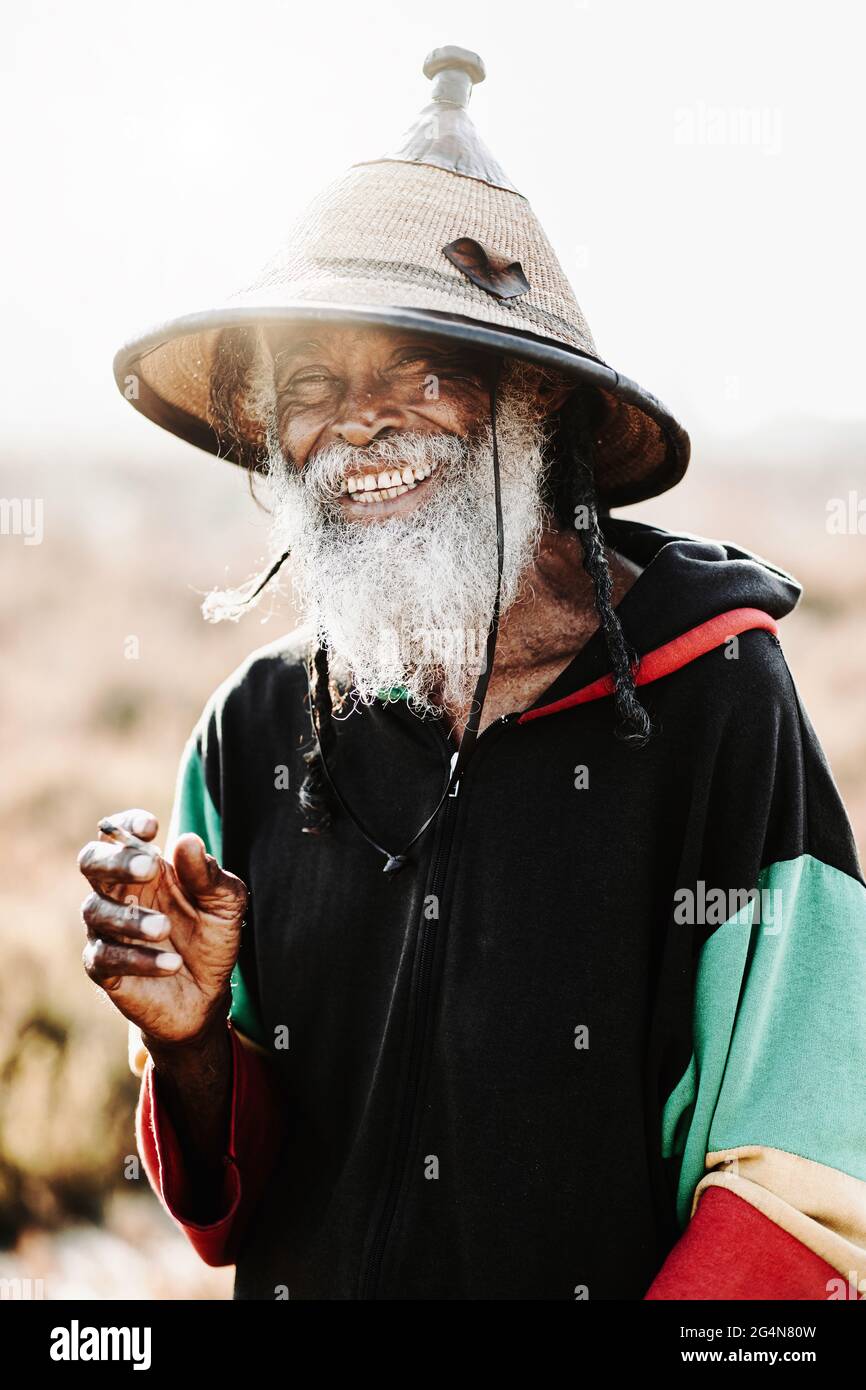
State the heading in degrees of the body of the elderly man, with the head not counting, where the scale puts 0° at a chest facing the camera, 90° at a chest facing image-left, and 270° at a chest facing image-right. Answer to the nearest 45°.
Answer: approximately 45°
